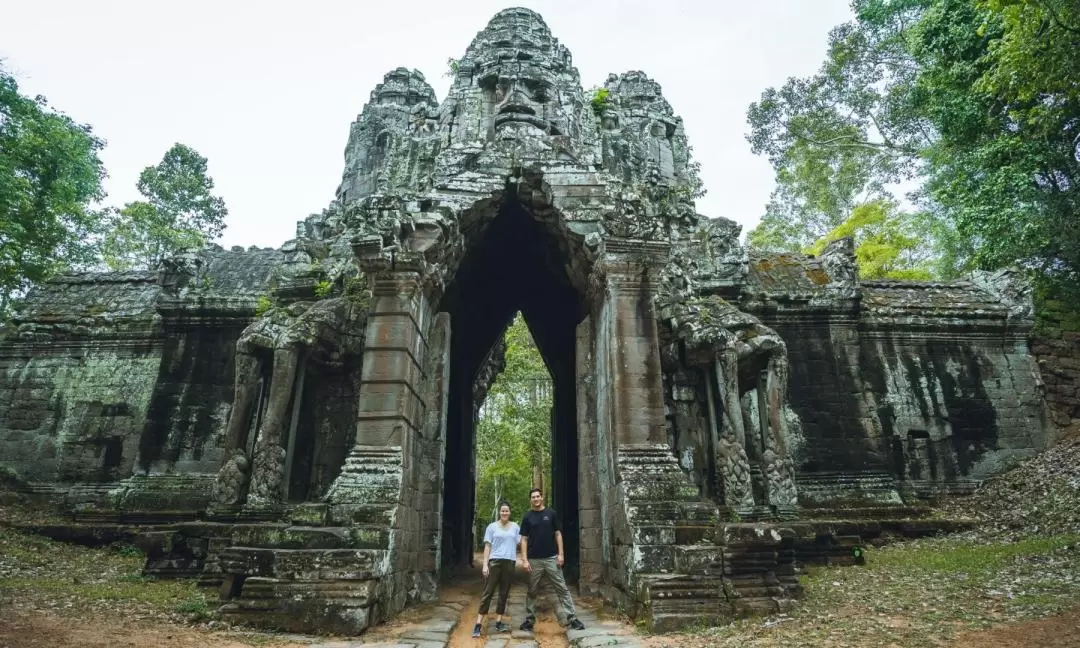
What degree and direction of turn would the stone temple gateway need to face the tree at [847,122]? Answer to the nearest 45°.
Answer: approximately 135° to its left

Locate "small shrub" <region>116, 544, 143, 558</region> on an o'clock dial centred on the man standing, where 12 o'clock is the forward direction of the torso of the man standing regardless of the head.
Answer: The small shrub is roughly at 4 o'clock from the man standing.

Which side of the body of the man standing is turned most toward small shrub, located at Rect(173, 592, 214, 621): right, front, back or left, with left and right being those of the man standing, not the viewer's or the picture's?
right

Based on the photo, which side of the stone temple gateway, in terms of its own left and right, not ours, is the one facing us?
front

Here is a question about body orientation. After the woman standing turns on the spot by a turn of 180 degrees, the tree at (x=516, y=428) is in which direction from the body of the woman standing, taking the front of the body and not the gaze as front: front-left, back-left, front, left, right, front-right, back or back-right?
front

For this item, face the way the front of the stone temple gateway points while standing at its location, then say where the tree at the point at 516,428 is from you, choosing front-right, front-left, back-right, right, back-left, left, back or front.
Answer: back

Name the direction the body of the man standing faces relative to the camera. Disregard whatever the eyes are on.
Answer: toward the camera
